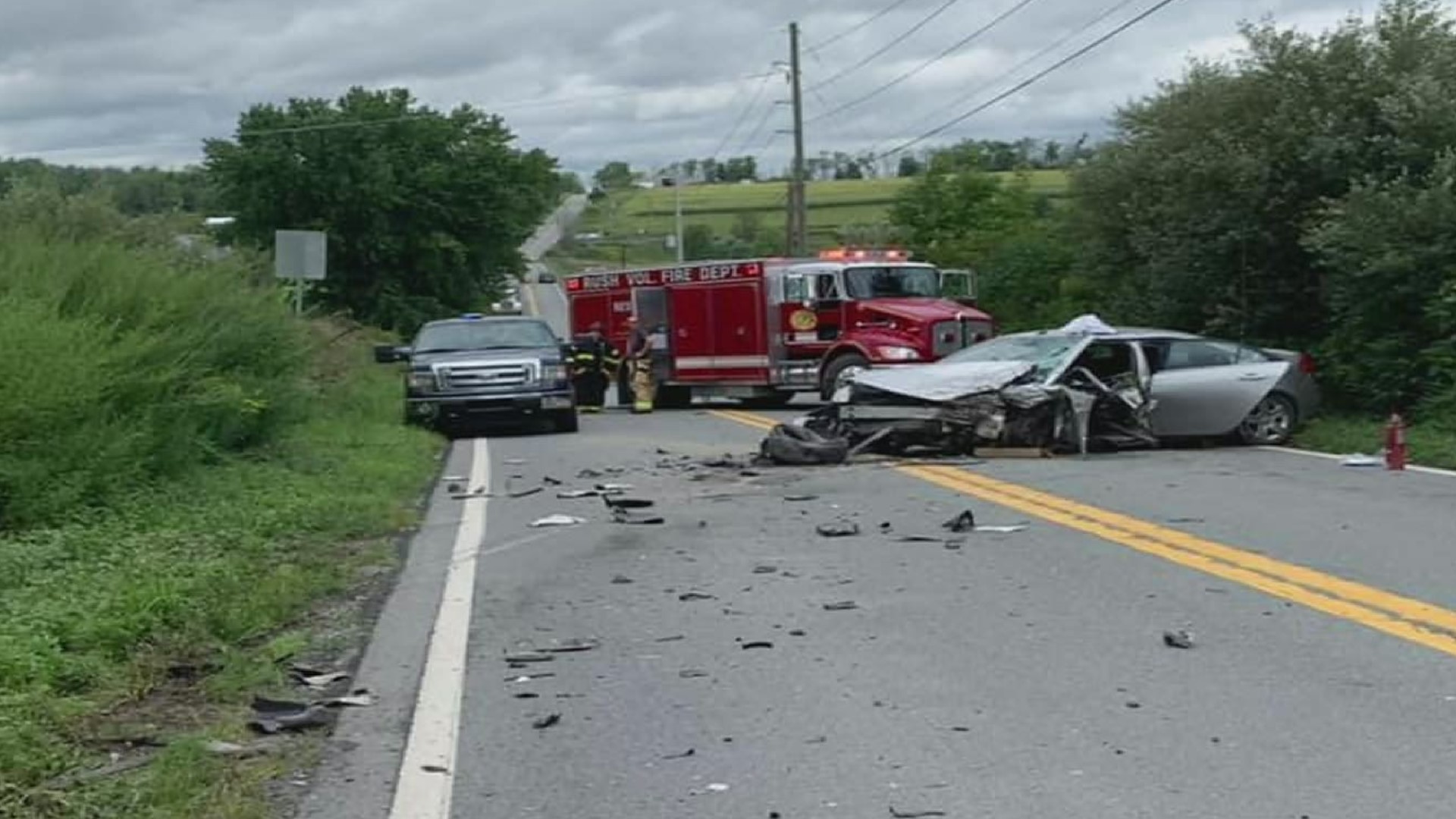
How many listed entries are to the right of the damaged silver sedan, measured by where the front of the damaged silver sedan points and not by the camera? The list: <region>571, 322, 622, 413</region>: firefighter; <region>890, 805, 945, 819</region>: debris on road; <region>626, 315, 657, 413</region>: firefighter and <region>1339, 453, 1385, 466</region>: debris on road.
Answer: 2

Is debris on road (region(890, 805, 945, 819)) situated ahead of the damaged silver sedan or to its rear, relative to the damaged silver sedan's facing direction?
ahead

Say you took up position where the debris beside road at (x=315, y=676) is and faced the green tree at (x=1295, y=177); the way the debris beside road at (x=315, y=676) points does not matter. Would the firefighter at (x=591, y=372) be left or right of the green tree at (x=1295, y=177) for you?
left

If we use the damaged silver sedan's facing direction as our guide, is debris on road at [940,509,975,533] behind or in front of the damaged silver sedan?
in front

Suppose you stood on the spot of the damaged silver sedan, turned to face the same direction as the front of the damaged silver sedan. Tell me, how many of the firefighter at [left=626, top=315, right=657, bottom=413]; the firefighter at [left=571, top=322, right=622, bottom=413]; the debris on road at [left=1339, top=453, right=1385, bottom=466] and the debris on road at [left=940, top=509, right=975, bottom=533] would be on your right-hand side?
2

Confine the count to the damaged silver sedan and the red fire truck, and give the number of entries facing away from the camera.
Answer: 0

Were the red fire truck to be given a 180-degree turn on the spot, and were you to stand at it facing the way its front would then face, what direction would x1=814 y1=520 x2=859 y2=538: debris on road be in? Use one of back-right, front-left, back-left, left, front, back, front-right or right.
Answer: back-left

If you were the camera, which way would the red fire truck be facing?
facing the viewer and to the right of the viewer

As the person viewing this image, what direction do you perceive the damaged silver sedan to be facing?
facing the viewer and to the left of the viewer
